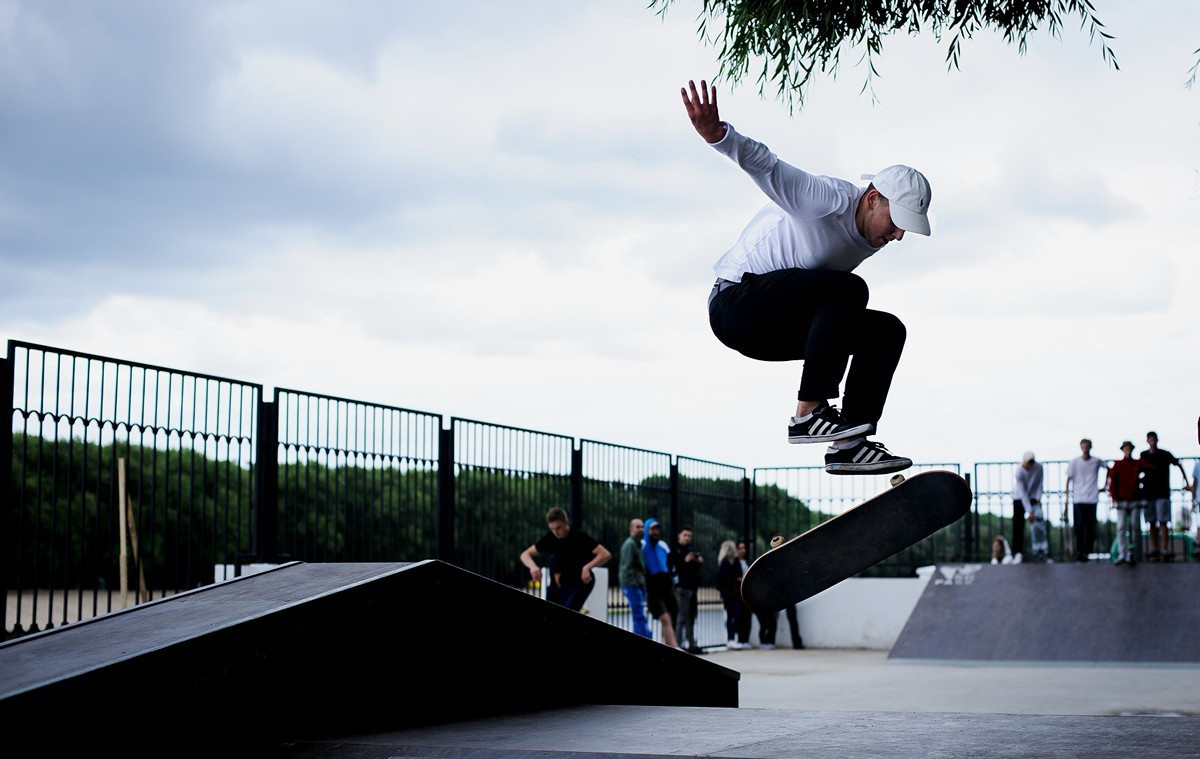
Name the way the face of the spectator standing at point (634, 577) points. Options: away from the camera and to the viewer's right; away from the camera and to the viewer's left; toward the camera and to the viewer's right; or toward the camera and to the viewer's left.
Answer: toward the camera and to the viewer's right

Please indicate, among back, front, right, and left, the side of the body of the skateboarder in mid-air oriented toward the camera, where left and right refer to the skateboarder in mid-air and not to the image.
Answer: right
